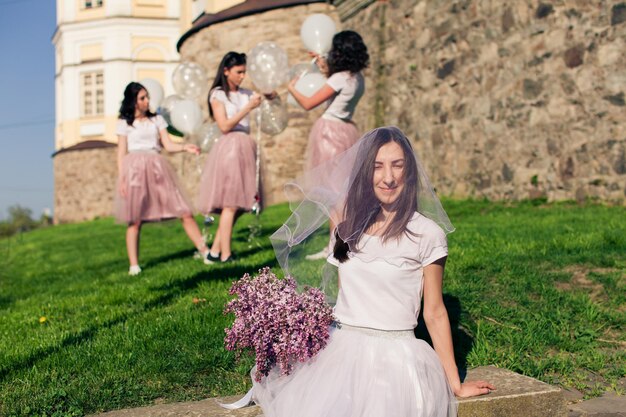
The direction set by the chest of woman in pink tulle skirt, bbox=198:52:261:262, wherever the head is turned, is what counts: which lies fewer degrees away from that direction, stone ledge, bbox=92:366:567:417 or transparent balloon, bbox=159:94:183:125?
the stone ledge

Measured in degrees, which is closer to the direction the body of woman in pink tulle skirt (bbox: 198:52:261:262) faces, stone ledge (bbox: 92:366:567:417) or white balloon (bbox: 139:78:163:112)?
the stone ledge

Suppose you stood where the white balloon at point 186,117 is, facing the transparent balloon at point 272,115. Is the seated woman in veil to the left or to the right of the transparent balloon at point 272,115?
right

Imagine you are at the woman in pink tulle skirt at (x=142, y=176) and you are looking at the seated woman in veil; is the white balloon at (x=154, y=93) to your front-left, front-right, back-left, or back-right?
back-left

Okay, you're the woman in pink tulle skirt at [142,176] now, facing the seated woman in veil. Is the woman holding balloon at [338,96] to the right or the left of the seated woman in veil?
left

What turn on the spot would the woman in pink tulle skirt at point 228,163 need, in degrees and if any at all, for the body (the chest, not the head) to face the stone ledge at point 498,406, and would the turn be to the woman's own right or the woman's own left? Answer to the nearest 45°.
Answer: approximately 45° to the woman's own right
